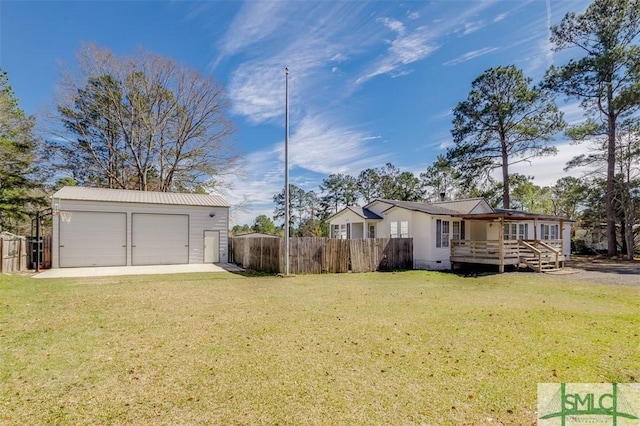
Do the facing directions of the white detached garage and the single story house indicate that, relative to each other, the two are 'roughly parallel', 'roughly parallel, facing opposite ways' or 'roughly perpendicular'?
roughly parallel

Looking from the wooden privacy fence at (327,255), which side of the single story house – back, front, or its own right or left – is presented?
right

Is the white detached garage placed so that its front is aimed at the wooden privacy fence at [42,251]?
no

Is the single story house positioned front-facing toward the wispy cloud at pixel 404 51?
no

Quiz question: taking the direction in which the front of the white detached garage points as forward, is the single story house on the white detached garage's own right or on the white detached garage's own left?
on the white detached garage's own left

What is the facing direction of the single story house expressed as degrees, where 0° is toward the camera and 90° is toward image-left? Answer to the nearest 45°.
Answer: approximately 315°

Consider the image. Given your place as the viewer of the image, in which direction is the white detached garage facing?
facing the viewer

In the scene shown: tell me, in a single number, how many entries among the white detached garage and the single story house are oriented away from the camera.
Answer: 0

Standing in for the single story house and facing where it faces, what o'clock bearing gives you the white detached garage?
The white detached garage is roughly at 4 o'clock from the single story house.
